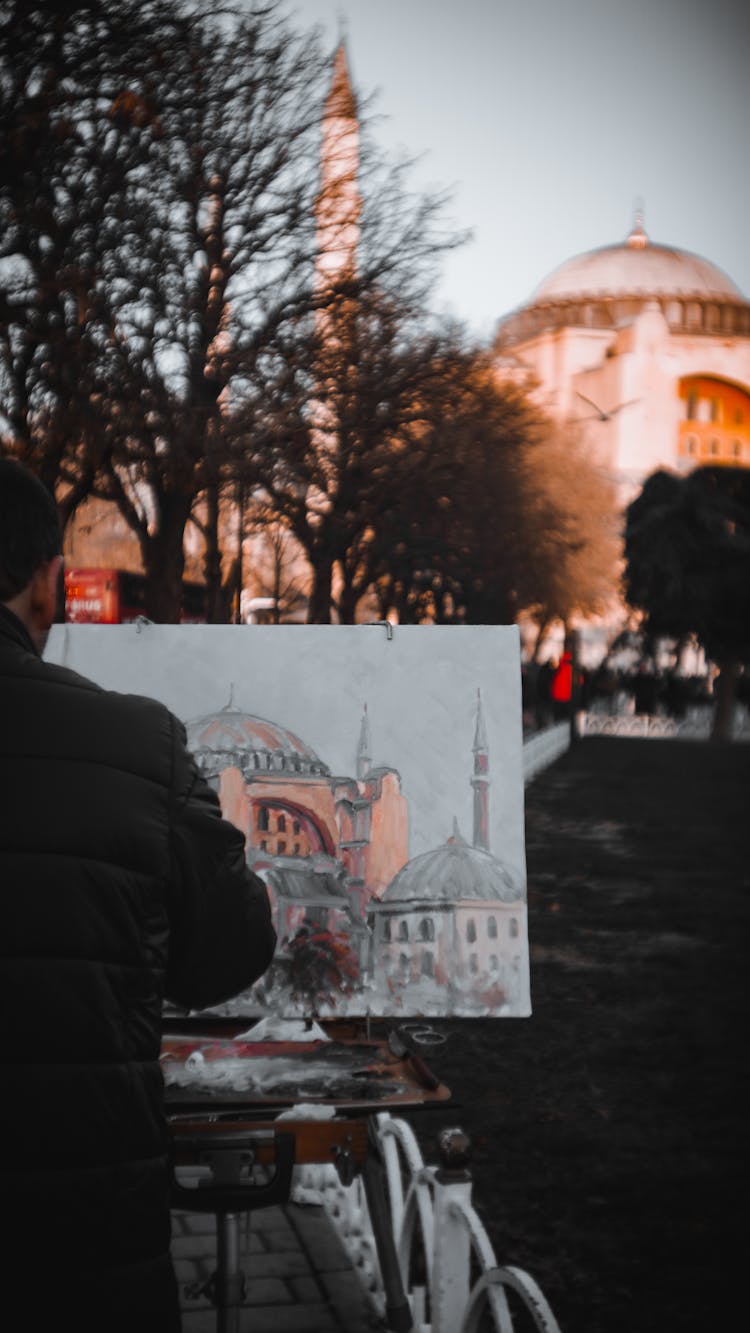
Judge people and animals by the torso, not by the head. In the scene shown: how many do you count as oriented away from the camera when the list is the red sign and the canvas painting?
0

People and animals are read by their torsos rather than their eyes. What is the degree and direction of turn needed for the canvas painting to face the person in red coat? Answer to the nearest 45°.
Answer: approximately 180°

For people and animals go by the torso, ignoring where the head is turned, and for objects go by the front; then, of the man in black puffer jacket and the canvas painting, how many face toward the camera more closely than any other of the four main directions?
1

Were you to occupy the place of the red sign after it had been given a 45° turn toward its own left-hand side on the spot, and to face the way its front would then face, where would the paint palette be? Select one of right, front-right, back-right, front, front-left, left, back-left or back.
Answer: front-right

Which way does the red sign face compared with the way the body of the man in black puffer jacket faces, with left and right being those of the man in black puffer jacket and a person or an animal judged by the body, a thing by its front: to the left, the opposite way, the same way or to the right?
the opposite way

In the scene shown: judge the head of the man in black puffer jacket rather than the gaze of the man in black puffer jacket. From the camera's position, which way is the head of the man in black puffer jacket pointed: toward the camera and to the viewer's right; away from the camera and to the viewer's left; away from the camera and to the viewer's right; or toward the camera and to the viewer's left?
away from the camera and to the viewer's right

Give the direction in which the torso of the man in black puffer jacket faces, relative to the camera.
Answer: away from the camera

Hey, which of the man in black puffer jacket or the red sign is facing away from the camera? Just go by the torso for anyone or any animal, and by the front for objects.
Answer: the man in black puffer jacket

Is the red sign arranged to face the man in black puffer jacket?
yes

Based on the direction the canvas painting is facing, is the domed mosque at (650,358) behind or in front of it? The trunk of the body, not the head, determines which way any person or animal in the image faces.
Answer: behind

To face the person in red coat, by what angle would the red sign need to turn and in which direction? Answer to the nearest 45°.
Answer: approximately 135° to its left

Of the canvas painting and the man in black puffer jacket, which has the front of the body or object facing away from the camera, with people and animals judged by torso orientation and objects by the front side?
the man in black puffer jacket

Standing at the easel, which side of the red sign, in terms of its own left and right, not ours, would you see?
front

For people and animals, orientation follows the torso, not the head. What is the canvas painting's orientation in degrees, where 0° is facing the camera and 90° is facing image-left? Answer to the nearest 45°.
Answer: approximately 0°

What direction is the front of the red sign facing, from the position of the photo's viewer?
facing the viewer
